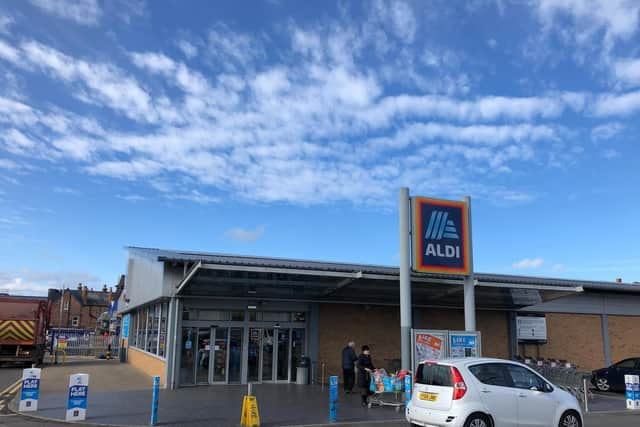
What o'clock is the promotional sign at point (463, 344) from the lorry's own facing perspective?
The promotional sign is roughly at 5 o'clock from the lorry.

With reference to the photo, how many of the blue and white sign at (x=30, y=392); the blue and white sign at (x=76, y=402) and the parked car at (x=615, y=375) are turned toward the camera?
2

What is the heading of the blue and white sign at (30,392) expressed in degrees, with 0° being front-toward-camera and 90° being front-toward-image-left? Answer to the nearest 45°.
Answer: approximately 0°

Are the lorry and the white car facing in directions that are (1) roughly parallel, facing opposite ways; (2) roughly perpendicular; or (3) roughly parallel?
roughly perpendicular

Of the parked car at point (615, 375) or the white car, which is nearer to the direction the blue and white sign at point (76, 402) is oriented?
the white car

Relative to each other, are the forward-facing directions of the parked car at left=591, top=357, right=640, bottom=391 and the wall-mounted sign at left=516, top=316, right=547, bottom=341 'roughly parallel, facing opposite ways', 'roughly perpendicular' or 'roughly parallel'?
roughly perpendicular

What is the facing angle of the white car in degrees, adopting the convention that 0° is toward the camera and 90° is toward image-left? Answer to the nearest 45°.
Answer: approximately 225°

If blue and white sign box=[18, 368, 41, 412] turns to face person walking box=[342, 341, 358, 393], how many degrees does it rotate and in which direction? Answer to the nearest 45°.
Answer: approximately 90° to its left

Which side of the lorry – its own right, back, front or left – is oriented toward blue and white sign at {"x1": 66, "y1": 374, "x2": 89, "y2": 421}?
back

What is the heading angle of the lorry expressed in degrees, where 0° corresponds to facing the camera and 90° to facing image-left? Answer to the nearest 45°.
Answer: approximately 180°

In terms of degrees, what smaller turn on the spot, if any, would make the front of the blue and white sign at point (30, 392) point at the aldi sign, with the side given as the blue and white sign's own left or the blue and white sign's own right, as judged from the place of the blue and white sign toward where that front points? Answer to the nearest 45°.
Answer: approximately 90° to the blue and white sign's own left

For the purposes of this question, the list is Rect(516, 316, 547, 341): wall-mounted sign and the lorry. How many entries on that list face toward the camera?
1
